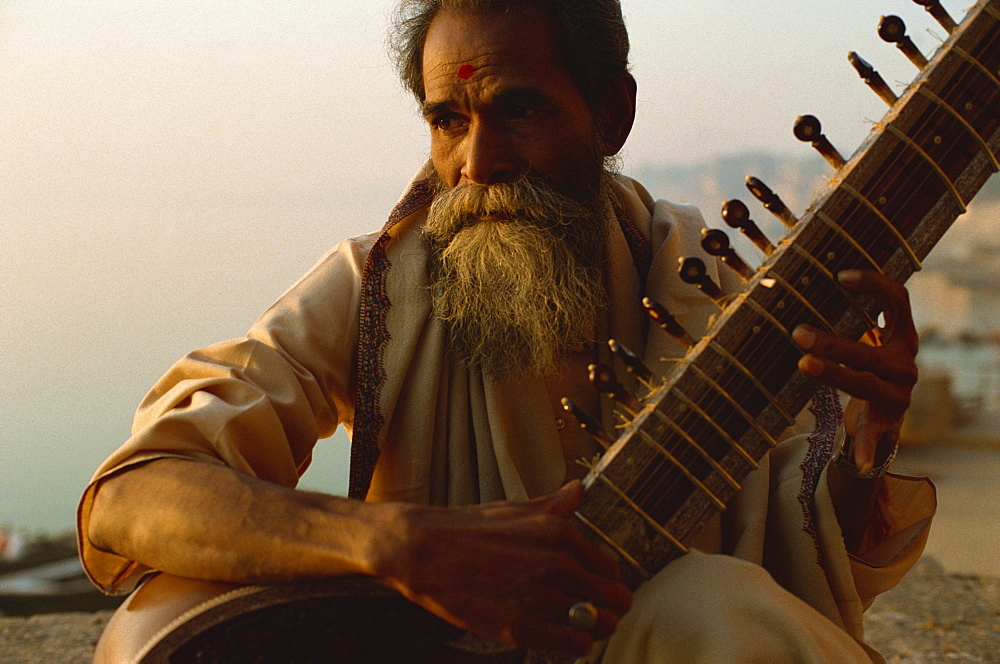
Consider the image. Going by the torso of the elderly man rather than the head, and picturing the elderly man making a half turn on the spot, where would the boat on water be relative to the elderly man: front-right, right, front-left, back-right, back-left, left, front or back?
front-left

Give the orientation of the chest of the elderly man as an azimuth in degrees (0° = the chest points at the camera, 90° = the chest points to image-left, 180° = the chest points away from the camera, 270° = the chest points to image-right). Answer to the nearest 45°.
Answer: approximately 0°

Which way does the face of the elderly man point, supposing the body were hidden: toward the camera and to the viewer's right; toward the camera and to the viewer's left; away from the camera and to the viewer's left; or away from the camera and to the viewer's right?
toward the camera and to the viewer's left
